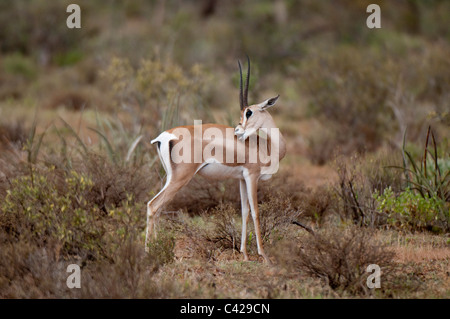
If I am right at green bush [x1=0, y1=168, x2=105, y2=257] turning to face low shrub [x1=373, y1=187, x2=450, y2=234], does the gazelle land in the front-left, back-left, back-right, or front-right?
front-right

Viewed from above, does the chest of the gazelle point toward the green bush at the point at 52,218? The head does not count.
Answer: no

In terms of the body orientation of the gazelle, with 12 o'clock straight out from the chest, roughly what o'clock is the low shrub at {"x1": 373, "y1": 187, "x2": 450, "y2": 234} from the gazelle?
The low shrub is roughly at 11 o'clock from the gazelle.

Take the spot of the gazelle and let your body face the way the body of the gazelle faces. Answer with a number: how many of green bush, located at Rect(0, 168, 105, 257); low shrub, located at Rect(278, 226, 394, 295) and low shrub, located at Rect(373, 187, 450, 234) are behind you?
1

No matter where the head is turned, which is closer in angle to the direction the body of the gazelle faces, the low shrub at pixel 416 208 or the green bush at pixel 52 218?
the low shrub

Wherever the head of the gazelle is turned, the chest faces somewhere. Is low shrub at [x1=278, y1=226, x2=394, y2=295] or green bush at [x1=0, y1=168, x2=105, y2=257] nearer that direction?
the low shrub

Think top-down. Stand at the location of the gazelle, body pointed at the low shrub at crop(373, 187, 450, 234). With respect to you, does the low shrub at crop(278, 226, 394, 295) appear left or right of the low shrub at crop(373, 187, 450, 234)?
right

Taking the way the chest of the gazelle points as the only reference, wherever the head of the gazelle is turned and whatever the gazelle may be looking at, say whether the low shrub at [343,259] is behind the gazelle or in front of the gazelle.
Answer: in front

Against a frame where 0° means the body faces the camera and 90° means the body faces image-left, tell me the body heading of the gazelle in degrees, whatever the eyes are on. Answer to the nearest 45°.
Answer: approximately 270°
